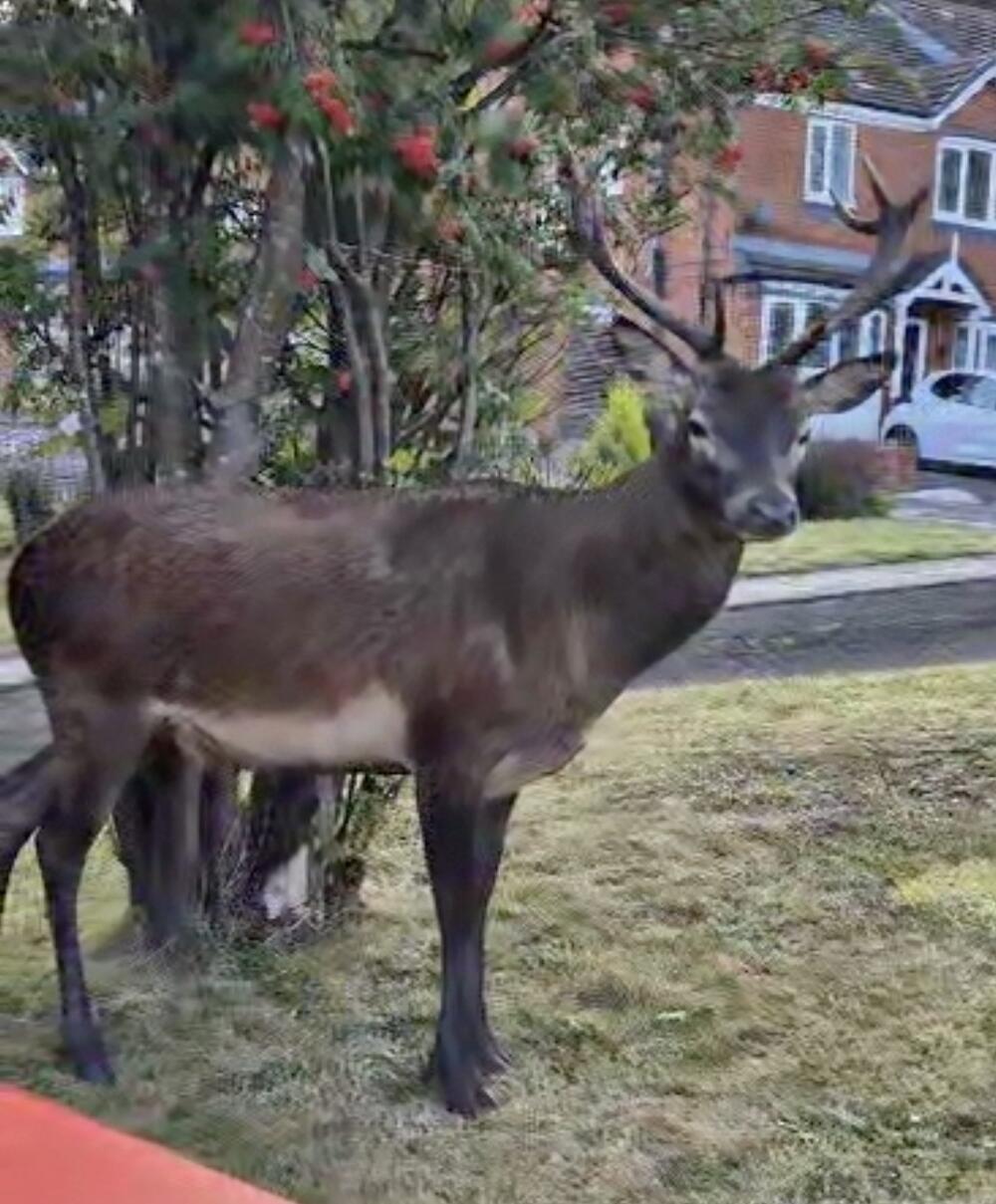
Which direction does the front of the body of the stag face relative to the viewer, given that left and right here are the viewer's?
facing to the right of the viewer
